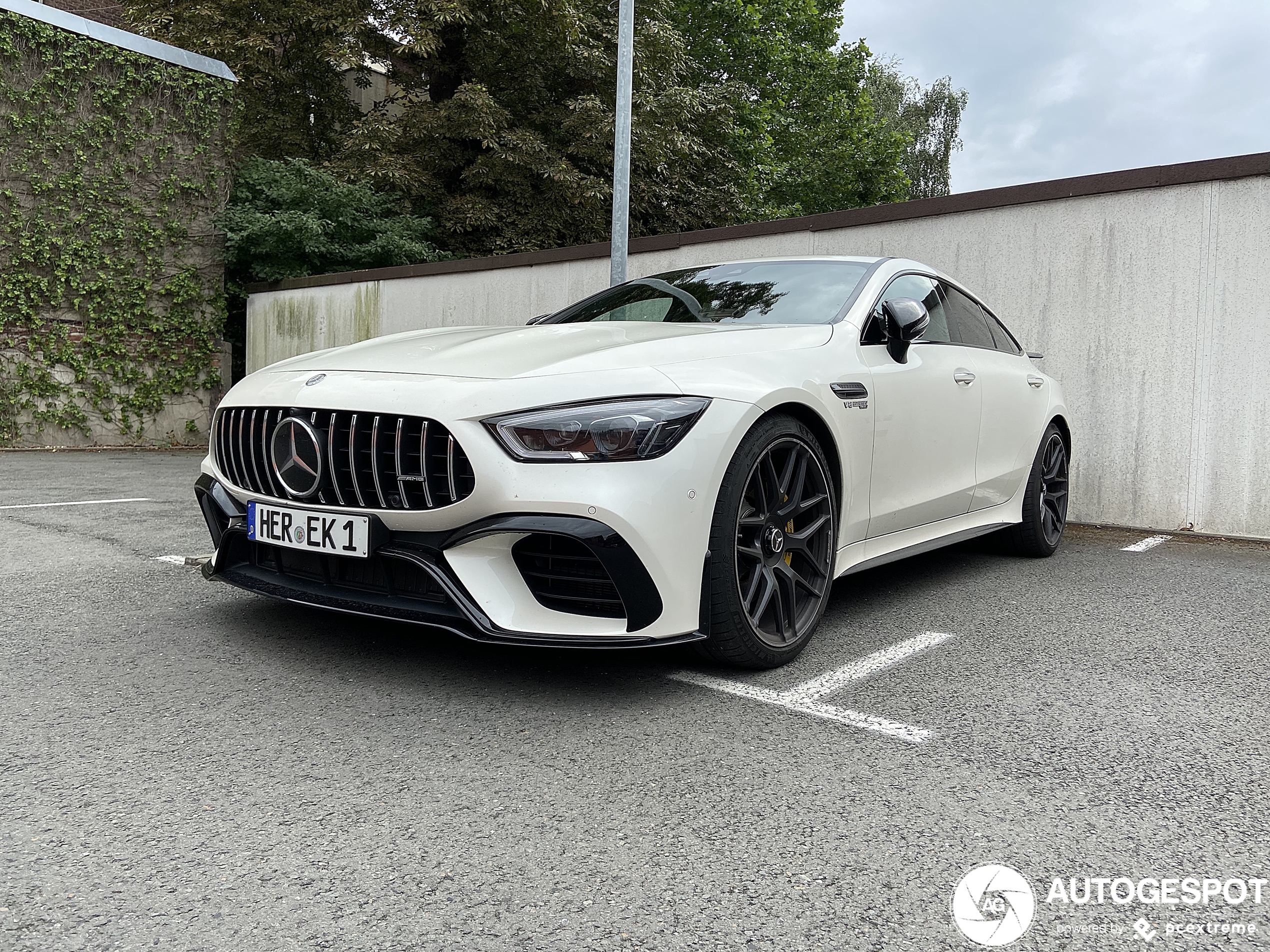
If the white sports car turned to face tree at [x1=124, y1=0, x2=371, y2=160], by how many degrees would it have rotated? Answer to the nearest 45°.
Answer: approximately 135° to its right

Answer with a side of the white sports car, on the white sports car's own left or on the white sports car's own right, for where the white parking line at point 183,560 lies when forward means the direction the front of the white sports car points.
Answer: on the white sports car's own right

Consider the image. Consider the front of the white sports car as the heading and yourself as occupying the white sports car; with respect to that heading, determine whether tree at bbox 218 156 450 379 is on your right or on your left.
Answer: on your right

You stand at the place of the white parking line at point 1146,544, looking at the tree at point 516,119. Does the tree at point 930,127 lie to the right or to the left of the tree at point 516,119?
right

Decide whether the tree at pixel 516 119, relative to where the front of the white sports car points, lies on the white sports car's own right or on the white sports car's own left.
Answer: on the white sports car's own right

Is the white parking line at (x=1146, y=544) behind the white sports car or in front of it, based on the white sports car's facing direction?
behind

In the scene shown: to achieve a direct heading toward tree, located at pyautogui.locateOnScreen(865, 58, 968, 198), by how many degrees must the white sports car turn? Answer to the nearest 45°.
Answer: approximately 135° to its right

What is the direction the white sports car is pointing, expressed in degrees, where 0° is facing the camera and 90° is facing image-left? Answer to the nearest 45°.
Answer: approximately 45°

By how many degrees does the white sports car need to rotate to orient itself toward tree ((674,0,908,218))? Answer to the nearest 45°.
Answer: approximately 135° to its right

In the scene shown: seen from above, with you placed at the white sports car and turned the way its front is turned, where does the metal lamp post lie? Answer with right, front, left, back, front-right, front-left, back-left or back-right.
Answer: back-right

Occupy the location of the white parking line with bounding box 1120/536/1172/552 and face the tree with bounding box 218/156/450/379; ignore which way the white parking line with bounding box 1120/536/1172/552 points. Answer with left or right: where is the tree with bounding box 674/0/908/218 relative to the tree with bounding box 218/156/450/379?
right
